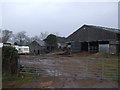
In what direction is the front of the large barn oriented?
toward the camera

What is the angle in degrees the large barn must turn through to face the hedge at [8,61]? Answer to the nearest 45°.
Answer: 0° — it already faces it

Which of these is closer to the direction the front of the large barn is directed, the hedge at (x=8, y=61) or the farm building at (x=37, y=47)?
the hedge

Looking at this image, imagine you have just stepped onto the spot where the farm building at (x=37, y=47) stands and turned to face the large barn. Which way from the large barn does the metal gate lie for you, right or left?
right

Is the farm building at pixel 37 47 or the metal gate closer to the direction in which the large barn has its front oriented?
the metal gate

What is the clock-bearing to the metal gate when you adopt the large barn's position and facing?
The metal gate is roughly at 12 o'clock from the large barn.

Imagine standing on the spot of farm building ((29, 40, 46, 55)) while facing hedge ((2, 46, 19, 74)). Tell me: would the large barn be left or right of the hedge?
left

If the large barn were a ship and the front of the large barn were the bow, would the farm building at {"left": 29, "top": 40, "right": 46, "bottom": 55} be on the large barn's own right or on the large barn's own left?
on the large barn's own right
